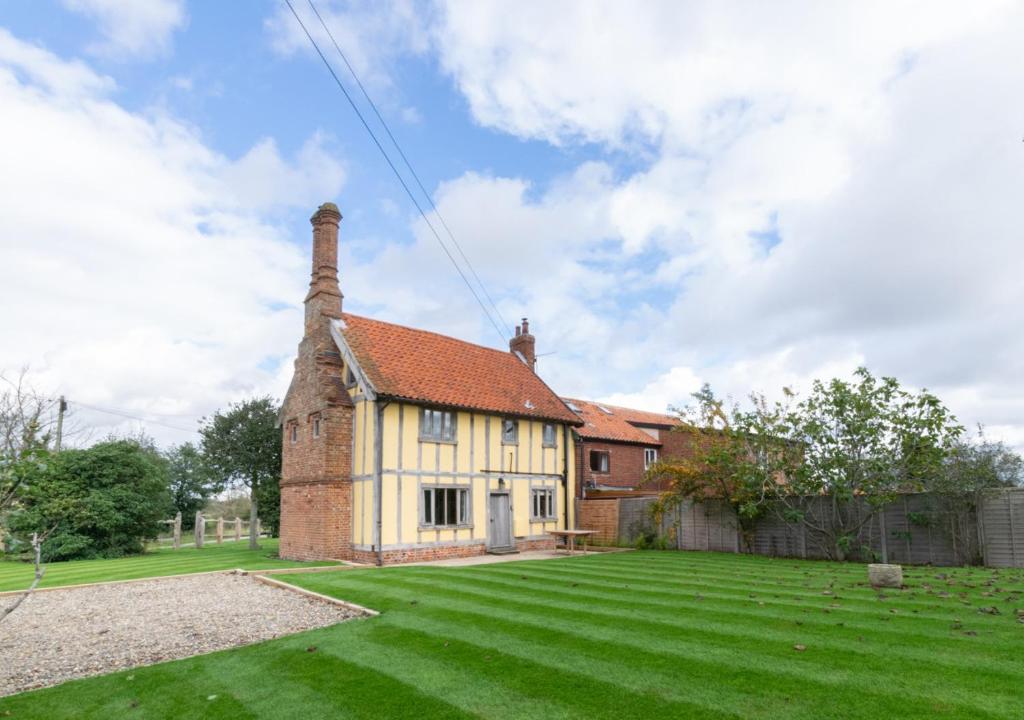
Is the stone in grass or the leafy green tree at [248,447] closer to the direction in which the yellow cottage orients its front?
the stone in grass

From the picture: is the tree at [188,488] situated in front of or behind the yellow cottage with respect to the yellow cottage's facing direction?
behind

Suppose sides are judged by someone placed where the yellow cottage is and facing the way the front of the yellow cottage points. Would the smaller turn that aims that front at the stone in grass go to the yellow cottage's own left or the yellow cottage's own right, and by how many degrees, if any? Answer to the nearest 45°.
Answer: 0° — it already faces it

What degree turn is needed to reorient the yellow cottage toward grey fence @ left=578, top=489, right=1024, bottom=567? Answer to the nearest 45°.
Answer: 0° — it already faces it

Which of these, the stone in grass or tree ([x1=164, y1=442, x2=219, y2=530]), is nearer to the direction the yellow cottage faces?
the stone in grass

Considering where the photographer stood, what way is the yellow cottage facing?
facing the viewer and to the right of the viewer

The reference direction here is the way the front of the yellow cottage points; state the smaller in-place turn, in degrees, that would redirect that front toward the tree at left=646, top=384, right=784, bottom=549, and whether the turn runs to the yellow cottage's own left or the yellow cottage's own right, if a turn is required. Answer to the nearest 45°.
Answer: approximately 45° to the yellow cottage's own left

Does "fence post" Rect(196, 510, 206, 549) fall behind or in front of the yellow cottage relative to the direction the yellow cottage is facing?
behind

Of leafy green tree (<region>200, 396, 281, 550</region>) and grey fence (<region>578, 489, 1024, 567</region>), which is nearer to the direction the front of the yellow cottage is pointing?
the grey fence

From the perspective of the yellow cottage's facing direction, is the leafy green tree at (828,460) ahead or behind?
ahead

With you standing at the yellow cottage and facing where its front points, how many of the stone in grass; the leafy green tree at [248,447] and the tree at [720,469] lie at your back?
1

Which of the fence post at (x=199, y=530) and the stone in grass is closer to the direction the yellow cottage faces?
the stone in grass

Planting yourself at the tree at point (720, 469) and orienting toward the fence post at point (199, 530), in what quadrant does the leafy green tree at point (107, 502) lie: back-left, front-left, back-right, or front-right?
front-left
